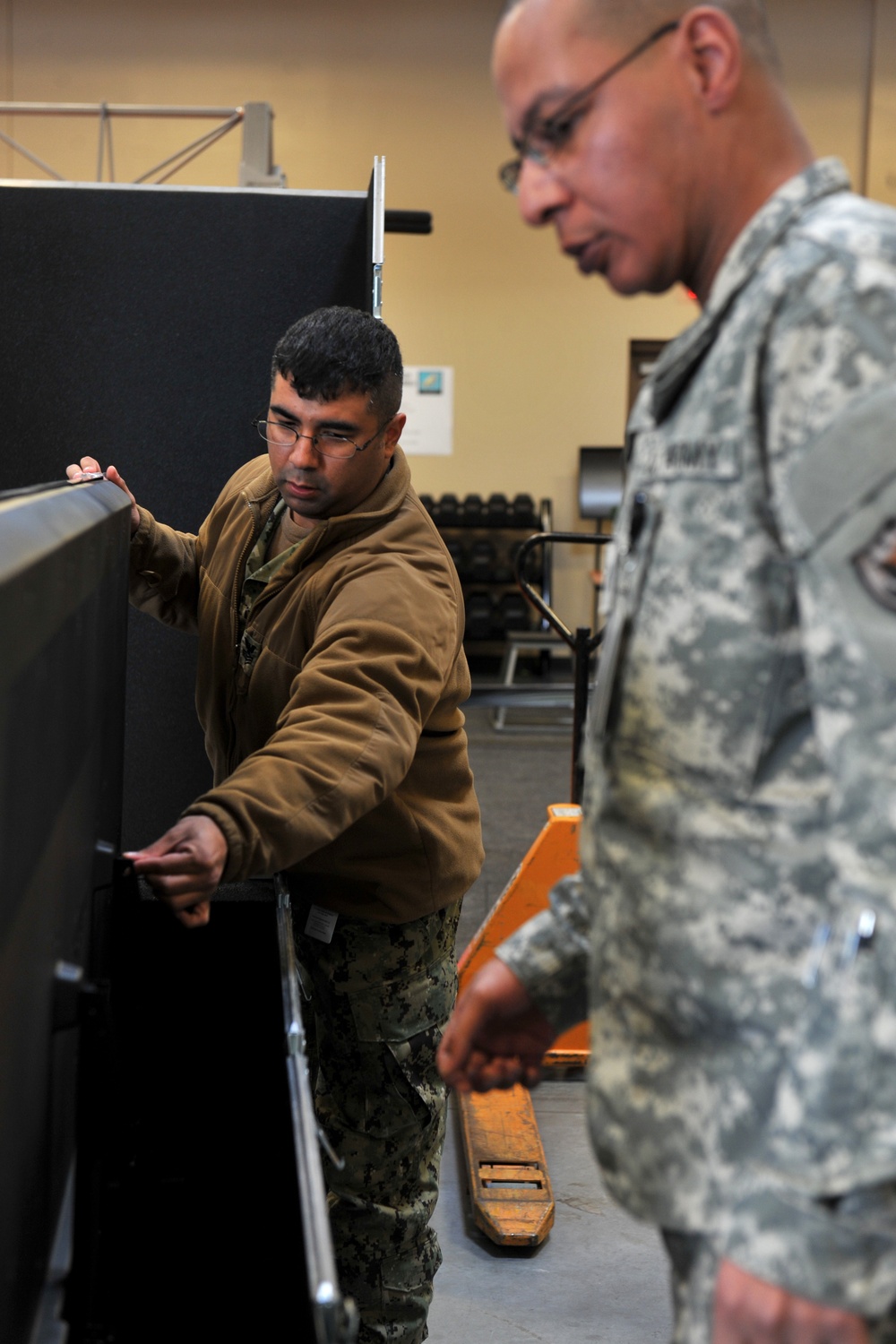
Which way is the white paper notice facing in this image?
toward the camera

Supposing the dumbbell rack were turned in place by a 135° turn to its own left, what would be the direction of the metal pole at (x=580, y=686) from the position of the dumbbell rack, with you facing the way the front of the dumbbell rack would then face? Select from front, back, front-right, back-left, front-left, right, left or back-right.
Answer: back-right

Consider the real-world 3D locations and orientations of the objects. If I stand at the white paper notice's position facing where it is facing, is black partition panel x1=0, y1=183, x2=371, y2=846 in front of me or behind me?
in front

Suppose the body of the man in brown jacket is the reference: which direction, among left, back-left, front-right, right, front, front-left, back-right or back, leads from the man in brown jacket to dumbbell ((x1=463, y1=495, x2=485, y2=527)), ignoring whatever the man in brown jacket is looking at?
back-right

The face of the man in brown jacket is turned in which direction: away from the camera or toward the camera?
toward the camera

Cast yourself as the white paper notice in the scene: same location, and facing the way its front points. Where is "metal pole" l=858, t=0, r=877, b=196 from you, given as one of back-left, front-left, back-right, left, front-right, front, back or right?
left

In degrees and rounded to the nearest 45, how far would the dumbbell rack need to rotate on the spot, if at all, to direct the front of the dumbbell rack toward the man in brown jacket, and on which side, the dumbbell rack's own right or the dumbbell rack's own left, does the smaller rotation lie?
0° — it already faces them

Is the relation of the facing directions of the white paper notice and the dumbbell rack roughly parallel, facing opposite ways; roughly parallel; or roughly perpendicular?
roughly parallel

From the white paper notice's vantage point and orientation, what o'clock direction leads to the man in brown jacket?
The man in brown jacket is roughly at 12 o'clock from the white paper notice.

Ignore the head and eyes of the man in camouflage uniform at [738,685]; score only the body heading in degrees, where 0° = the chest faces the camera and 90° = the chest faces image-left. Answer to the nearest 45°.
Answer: approximately 45°

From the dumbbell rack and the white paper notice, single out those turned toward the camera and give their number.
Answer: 2

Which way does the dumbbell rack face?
toward the camera
